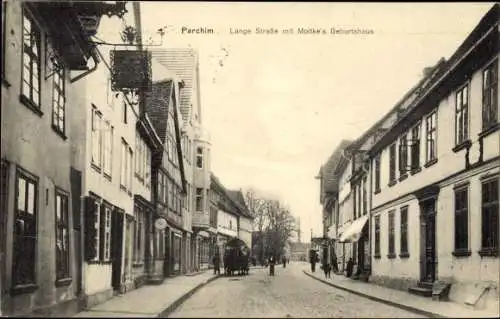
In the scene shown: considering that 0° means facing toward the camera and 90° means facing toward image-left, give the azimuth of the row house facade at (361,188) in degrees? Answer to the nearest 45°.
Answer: approximately 90°

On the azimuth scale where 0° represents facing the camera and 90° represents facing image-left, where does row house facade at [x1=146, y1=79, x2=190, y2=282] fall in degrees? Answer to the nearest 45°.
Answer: approximately 270°

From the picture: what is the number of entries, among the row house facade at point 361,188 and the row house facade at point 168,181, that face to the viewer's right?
1

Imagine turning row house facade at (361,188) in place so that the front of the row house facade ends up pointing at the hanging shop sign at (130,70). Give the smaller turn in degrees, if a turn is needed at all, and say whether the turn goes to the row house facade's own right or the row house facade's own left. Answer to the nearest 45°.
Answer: approximately 90° to the row house facade's own left

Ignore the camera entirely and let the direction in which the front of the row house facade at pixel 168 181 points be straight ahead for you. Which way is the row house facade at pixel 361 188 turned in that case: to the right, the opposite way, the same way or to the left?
the opposite way

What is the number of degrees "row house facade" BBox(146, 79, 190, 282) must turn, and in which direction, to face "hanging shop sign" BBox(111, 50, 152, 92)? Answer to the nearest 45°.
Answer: approximately 90° to its right

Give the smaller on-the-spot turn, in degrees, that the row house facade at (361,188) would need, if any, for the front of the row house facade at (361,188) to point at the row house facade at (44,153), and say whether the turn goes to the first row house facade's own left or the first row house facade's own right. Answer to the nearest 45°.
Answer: approximately 90° to the first row house facade's own left
